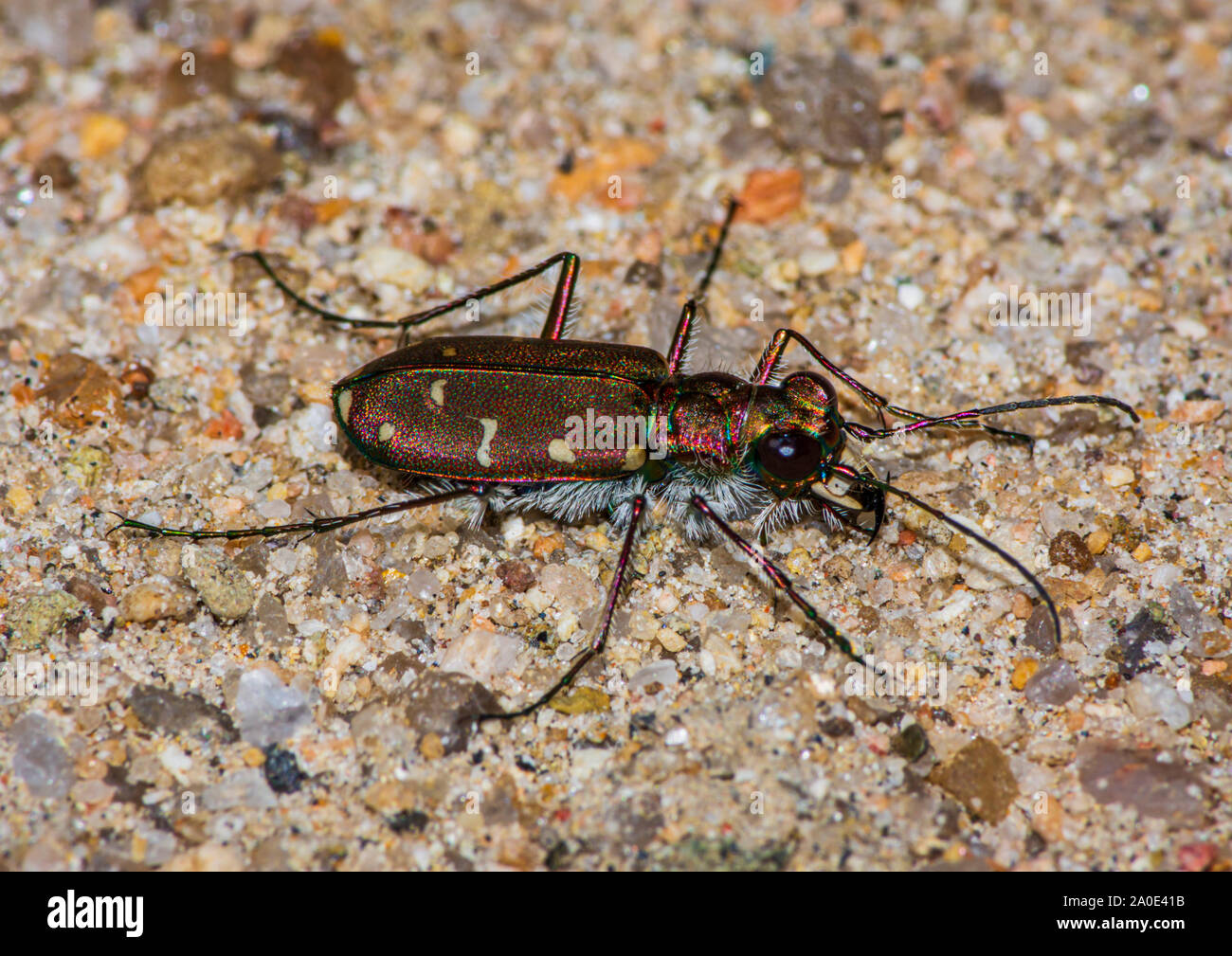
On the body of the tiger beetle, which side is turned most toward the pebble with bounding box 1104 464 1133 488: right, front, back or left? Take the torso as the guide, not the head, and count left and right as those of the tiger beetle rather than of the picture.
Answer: front

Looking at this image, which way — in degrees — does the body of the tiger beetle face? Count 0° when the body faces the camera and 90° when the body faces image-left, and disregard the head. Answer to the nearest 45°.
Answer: approximately 270°

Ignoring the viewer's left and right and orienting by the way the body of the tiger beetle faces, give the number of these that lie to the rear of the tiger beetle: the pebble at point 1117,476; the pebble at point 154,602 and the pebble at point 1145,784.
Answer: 1

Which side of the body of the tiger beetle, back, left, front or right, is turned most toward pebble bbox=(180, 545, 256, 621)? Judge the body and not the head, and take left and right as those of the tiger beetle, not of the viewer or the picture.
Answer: back

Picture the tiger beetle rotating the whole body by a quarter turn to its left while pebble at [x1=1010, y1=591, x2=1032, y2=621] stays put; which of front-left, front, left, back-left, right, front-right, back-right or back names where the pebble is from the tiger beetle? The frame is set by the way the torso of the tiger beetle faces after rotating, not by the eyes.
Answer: right

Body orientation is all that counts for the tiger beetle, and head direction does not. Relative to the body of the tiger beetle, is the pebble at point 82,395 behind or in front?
behind

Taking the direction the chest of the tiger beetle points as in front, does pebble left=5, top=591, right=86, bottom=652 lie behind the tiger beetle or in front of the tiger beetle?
behind
